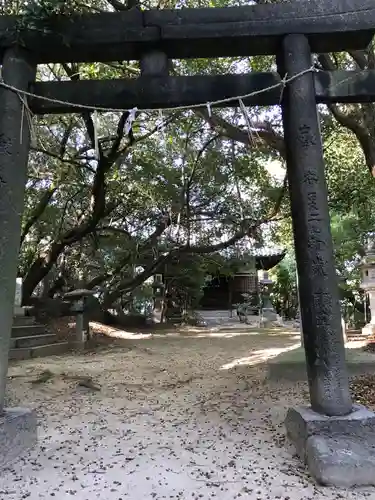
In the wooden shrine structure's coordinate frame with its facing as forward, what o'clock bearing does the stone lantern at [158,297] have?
The stone lantern is roughly at 1 o'clock from the wooden shrine structure.

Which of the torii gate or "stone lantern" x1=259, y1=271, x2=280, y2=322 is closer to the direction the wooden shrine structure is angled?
the torii gate

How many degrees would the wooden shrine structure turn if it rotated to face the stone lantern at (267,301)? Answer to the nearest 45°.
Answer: approximately 45° to its left

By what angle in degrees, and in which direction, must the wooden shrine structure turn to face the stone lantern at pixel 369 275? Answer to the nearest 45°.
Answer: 0° — it already faces it

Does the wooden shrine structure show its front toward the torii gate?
yes

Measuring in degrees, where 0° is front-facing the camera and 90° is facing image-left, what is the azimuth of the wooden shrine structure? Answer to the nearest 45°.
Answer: approximately 0°
